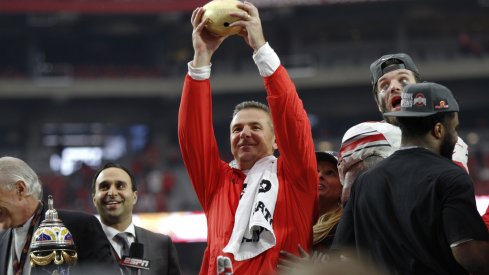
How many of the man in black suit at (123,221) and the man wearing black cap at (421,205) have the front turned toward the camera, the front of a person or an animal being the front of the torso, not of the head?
1

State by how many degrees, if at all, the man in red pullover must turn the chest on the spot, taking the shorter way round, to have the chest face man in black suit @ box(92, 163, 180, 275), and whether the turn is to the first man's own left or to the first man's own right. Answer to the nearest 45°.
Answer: approximately 90° to the first man's own right

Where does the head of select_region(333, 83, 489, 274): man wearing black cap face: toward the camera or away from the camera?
away from the camera

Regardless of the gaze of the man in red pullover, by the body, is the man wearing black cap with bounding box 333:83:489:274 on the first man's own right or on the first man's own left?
on the first man's own left
